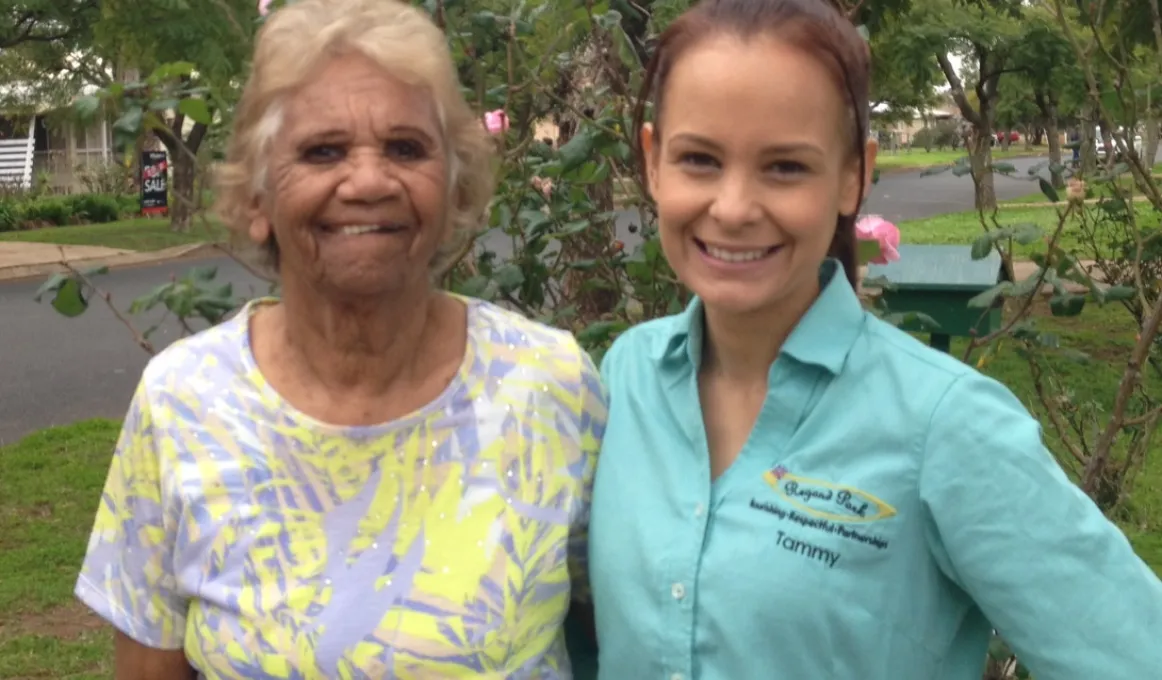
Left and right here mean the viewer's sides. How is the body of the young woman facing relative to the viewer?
facing the viewer and to the left of the viewer

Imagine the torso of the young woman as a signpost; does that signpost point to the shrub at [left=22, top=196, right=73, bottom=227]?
no

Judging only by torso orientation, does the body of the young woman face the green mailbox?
no

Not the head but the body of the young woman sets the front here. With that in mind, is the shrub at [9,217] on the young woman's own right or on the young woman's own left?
on the young woman's own right

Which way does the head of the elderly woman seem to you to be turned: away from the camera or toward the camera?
toward the camera

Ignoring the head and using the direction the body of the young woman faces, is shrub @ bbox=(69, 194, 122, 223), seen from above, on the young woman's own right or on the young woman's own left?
on the young woman's own right

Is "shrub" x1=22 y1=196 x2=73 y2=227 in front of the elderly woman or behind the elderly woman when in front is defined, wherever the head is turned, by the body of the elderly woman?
behind

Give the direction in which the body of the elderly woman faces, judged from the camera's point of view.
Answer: toward the camera

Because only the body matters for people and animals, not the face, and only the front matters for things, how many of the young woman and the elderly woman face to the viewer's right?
0

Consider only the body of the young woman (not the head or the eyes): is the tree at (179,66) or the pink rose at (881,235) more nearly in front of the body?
the tree

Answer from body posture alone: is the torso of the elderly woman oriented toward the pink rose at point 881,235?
no

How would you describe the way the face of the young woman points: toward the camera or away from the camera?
toward the camera

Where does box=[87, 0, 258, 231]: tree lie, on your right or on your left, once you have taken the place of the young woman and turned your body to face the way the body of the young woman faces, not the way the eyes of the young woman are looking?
on your right

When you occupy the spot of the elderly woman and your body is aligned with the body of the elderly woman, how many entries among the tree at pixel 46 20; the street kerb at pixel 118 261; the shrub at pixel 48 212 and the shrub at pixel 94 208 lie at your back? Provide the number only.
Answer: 4
